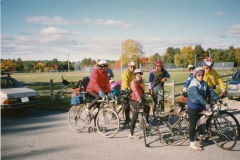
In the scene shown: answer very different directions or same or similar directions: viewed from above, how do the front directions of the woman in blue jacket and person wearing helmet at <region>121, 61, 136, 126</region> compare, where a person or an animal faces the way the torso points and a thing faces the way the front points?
same or similar directions

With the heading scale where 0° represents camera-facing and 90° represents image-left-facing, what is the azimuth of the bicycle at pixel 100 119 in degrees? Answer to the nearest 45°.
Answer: approximately 315°

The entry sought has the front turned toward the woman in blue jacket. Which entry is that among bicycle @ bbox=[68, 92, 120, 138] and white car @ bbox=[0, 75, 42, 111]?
the bicycle

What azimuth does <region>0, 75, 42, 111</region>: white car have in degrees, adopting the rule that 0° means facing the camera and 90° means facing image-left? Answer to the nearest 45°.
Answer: approximately 135°

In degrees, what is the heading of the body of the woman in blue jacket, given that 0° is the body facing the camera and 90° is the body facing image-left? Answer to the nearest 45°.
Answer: approximately 315°

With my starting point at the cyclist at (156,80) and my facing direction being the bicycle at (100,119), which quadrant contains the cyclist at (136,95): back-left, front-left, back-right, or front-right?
front-left

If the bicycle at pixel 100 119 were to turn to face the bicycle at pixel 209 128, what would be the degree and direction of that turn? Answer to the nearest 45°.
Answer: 0° — it already faces it

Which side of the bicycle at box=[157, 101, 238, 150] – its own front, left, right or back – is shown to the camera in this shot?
right

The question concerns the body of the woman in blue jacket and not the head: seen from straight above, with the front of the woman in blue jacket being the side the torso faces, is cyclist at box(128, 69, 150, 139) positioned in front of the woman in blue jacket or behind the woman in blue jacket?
behind

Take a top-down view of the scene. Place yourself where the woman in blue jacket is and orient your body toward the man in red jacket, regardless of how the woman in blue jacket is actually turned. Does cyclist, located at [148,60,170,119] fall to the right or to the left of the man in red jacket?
right

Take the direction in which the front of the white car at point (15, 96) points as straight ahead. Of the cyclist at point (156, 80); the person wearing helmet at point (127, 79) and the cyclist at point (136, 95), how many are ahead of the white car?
0

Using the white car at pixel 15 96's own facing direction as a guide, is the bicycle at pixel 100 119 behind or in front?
behind

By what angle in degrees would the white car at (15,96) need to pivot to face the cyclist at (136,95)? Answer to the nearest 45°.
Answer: approximately 180°

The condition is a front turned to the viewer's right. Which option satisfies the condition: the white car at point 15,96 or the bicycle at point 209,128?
the bicycle

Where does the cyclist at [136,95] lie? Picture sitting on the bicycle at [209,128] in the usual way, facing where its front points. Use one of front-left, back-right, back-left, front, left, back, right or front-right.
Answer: back
